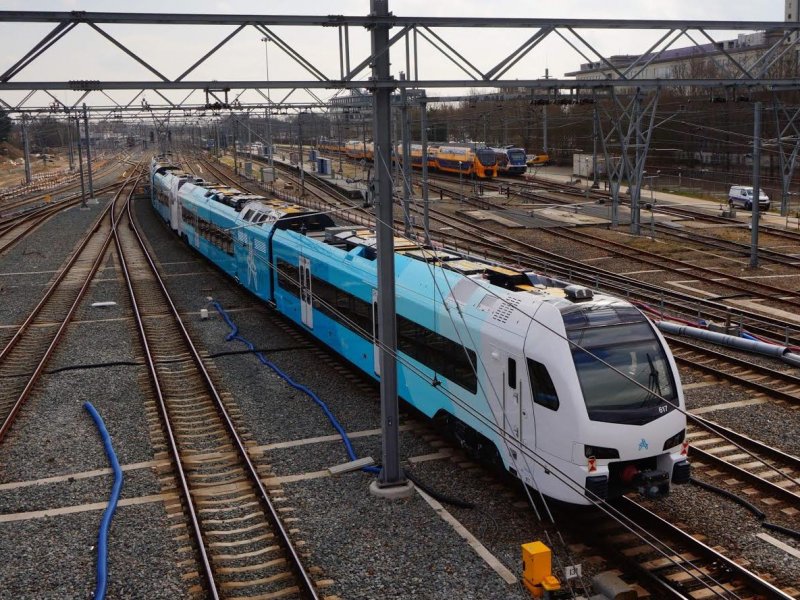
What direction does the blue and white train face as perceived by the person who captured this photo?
facing the viewer and to the right of the viewer

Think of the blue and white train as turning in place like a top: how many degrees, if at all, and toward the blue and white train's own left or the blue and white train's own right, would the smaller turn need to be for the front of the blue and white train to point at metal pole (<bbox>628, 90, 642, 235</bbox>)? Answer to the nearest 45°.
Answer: approximately 135° to the blue and white train's own left

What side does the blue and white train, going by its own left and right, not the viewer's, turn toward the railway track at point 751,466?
left

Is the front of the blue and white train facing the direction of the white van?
no

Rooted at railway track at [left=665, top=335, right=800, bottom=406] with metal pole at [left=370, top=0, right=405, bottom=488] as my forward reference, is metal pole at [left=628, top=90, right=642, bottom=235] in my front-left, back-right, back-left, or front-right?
back-right

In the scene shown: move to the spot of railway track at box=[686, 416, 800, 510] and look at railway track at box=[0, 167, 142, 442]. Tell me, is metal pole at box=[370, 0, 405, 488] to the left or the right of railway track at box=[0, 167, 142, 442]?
left

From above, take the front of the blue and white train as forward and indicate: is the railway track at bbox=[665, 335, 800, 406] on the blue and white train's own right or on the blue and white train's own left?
on the blue and white train's own left

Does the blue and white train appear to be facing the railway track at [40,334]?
no

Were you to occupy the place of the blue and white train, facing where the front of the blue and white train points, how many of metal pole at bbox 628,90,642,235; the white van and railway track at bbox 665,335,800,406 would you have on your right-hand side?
0

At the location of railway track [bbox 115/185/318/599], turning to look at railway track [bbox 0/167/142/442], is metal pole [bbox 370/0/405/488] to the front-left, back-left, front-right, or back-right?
back-right

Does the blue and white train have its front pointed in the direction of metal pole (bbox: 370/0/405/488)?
no
